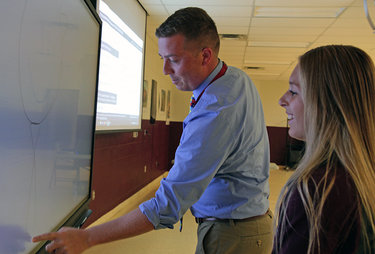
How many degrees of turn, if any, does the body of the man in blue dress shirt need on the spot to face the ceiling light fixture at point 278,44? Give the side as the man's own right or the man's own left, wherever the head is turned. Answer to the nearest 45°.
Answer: approximately 135° to the man's own right

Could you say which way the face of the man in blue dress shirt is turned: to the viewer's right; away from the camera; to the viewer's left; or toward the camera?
to the viewer's left

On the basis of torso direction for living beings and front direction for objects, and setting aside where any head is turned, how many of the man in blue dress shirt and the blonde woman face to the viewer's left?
2

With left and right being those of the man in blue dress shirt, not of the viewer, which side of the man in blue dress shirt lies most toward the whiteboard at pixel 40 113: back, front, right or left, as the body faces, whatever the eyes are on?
front

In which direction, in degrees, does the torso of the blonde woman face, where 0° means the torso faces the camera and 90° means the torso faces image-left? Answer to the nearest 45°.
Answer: approximately 90°

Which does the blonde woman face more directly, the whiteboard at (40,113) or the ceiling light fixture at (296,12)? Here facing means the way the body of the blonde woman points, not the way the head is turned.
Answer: the whiteboard

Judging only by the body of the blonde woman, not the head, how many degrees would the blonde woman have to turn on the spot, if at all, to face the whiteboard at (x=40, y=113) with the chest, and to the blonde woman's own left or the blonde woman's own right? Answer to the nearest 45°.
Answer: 0° — they already face it

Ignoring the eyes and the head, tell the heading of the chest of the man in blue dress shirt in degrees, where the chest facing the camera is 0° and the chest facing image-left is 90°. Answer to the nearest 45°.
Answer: approximately 90°

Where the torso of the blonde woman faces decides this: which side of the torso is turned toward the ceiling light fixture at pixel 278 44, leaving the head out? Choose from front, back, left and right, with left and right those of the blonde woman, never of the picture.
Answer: right

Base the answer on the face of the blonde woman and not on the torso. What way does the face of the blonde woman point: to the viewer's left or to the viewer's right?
to the viewer's left
